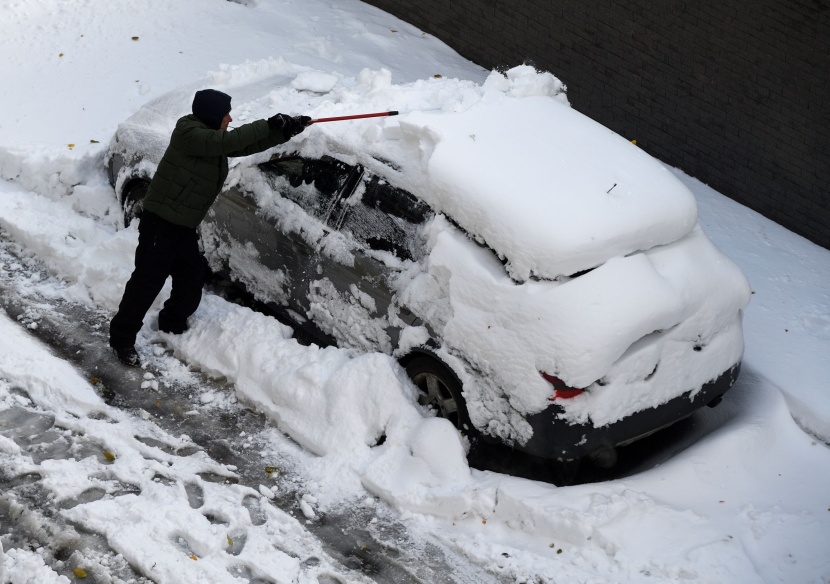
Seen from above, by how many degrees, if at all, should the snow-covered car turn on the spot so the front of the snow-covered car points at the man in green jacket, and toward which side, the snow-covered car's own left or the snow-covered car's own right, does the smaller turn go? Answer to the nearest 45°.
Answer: approximately 45° to the snow-covered car's own left

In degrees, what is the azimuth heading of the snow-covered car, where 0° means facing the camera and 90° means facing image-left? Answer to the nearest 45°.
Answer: approximately 135°
